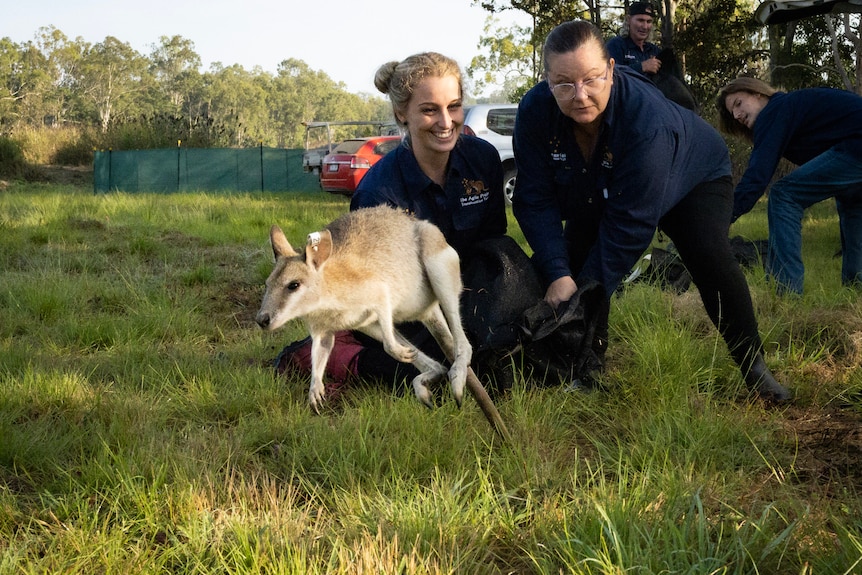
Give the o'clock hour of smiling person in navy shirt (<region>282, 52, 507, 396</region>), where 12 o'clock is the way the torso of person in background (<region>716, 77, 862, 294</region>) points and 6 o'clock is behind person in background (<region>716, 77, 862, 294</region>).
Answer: smiling person in navy shirt (<region>282, 52, 507, 396</region>) is roughly at 10 o'clock from person in background (<region>716, 77, 862, 294</region>).

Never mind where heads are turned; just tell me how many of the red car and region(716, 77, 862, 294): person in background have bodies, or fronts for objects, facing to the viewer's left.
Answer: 1

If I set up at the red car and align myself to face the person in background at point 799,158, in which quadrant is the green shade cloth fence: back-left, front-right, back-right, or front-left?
back-right

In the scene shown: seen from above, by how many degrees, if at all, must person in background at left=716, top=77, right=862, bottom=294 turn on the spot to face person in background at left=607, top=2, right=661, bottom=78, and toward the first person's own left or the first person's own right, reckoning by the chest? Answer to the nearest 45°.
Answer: approximately 45° to the first person's own right

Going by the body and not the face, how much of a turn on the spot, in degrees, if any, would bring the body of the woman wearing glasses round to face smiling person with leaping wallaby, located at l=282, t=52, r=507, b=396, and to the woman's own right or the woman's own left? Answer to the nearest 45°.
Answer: approximately 45° to the woman's own right

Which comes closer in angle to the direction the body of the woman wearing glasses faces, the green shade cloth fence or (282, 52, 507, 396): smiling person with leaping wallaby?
the smiling person with leaping wallaby

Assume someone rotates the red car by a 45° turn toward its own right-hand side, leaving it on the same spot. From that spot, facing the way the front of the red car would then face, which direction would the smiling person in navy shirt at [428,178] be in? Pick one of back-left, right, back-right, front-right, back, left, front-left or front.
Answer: right

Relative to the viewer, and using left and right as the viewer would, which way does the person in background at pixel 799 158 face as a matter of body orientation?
facing to the left of the viewer

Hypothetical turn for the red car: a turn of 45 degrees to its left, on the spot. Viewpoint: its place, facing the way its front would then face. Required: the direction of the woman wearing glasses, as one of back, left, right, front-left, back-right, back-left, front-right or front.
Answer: back

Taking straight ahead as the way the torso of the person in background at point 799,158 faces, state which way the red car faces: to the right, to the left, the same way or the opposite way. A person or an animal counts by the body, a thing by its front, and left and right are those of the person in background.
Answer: to the right
